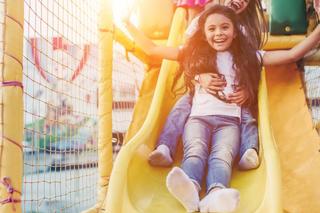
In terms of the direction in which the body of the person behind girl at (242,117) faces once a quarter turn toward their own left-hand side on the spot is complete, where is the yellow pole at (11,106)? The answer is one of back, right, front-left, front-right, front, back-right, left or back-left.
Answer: back-right

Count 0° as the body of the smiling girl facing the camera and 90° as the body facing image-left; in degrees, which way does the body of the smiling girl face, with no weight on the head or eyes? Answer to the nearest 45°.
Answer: approximately 0°

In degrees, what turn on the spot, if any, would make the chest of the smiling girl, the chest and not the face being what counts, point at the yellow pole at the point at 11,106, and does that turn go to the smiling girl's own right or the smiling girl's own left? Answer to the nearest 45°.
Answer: approximately 45° to the smiling girl's own right

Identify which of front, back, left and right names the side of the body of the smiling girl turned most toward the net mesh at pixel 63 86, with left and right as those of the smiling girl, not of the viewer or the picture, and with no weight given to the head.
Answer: right

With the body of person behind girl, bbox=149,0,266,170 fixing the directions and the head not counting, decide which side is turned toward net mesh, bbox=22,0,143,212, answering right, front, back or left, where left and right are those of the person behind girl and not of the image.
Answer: right

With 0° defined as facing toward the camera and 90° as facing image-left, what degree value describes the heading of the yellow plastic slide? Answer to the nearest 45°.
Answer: approximately 0°

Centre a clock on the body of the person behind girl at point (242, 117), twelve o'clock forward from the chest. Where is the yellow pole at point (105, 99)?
The yellow pole is roughly at 3 o'clock from the person behind girl.
